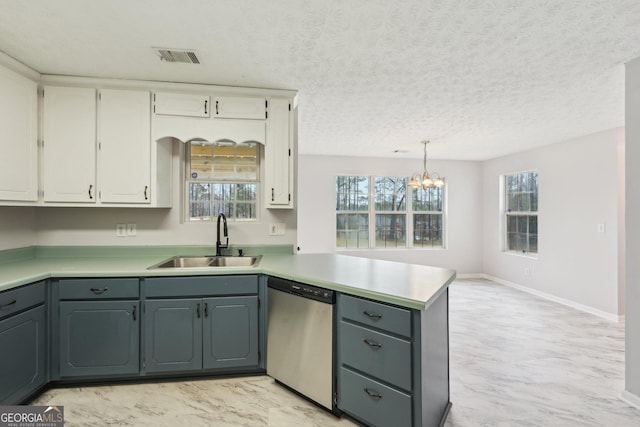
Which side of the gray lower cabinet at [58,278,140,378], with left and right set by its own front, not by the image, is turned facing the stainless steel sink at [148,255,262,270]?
left

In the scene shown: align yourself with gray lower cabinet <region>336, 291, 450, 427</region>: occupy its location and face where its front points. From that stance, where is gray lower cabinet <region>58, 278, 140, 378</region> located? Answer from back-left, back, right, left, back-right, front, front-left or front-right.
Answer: front-right

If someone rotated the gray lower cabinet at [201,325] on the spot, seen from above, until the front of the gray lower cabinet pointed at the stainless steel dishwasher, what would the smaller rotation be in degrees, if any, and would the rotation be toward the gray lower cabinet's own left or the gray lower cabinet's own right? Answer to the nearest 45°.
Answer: approximately 45° to the gray lower cabinet's own left

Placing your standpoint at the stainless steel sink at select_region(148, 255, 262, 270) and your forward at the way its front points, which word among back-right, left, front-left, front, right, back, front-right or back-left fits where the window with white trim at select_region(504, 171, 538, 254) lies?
left

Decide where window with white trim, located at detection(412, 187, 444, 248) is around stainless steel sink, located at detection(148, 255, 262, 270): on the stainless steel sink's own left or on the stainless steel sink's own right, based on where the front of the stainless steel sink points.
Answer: on the stainless steel sink's own left

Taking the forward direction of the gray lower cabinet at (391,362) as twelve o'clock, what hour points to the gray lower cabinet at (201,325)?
the gray lower cabinet at (201,325) is roughly at 2 o'clock from the gray lower cabinet at (391,362).

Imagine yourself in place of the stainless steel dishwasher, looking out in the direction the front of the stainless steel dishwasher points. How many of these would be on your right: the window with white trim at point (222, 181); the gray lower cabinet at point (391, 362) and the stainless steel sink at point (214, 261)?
2

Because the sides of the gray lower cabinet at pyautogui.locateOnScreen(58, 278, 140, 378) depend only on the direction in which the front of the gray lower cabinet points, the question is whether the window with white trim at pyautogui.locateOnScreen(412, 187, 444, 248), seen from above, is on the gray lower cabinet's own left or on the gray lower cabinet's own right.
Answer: on the gray lower cabinet's own left

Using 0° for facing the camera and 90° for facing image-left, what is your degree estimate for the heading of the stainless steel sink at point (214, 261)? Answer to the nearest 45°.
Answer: approximately 0°

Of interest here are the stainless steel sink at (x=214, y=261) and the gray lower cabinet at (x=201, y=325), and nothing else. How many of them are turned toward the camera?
2

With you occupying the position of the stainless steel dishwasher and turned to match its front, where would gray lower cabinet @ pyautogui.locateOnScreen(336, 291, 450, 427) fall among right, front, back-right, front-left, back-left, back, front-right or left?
left

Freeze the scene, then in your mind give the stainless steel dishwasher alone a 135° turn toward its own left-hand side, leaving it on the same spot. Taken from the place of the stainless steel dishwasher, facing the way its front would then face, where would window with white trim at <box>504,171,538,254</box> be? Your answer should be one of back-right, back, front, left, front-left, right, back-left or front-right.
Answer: front-left
